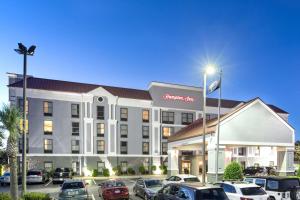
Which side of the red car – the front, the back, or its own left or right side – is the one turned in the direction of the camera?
back

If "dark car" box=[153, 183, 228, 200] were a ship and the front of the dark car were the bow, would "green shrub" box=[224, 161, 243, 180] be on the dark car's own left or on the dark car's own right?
on the dark car's own right

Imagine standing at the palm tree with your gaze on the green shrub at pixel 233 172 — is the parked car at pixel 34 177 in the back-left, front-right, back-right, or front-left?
front-left

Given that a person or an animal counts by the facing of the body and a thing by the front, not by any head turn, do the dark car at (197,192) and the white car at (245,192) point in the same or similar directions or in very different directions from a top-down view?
same or similar directions

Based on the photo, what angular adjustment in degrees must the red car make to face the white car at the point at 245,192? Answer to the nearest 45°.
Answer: approximately 135° to its right

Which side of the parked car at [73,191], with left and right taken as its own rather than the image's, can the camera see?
back

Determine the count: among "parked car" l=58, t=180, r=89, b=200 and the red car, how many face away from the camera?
2

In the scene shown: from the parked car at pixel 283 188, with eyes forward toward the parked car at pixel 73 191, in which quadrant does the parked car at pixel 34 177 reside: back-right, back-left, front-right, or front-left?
front-right

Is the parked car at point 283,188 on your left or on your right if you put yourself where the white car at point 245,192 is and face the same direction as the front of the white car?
on your right
